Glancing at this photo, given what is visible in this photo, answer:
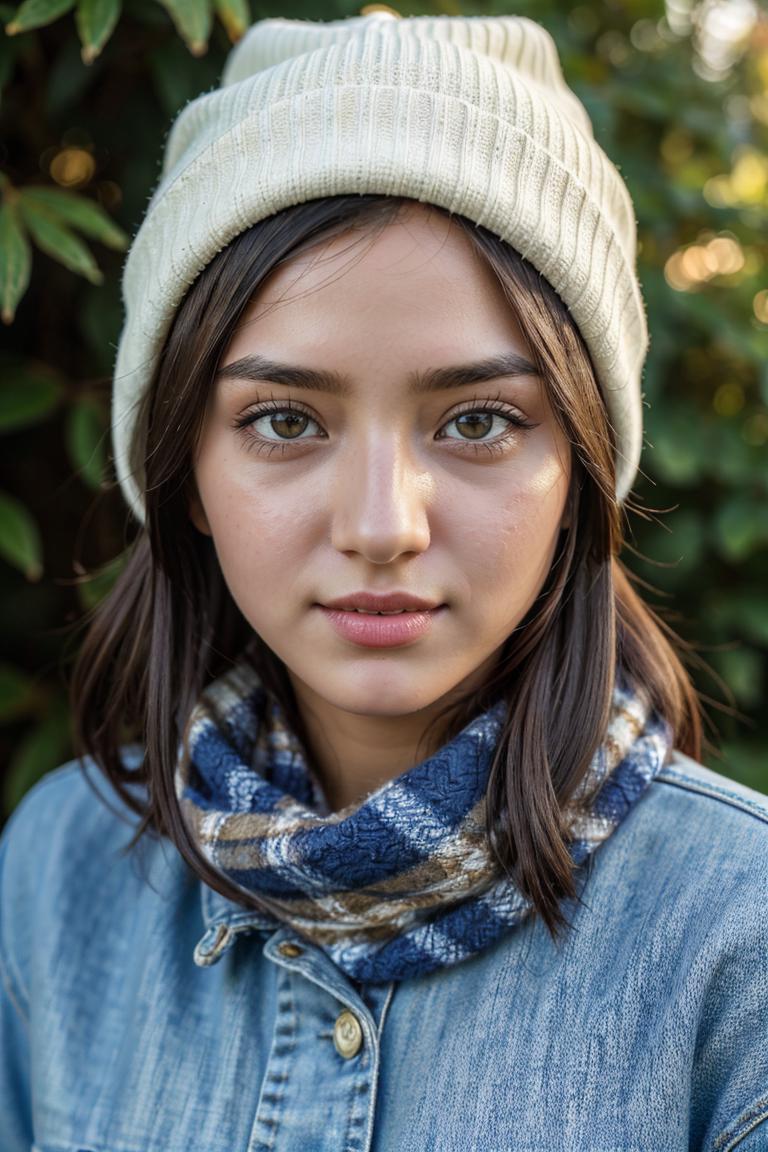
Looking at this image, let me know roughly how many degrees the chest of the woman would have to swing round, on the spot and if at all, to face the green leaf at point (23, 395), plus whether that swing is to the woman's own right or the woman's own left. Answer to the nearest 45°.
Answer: approximately 135° to the woman's own right

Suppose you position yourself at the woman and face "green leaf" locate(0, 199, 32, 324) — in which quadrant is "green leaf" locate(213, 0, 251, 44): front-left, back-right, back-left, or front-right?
front-right

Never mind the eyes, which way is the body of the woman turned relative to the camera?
toward the camera

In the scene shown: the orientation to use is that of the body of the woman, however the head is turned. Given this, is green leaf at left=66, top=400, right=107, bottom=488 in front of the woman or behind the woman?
behind
